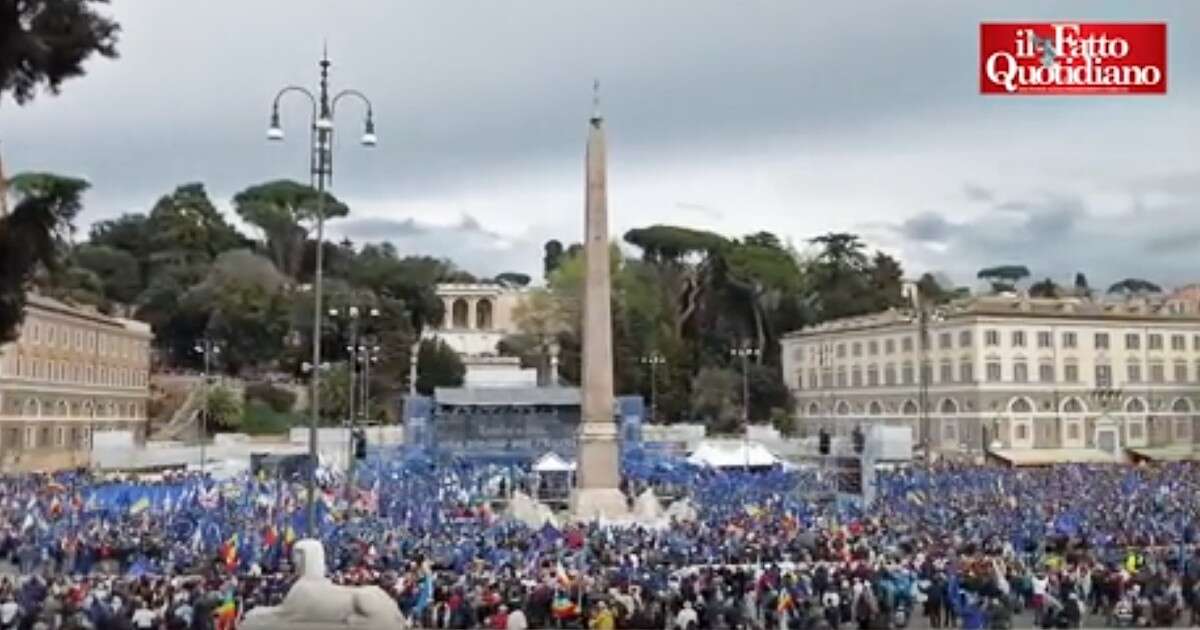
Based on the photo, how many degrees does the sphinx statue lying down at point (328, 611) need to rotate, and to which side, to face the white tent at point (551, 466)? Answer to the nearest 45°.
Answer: approximately 90° to its right

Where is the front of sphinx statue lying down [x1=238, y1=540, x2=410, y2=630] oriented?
to the viewer's left

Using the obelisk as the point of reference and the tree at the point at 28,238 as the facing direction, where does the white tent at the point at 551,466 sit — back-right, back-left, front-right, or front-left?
back-right

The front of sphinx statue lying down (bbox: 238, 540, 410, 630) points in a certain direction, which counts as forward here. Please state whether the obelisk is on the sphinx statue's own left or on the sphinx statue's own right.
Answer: on the sphinx statue's own right

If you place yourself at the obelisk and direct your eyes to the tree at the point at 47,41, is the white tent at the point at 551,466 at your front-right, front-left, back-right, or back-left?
back-right
